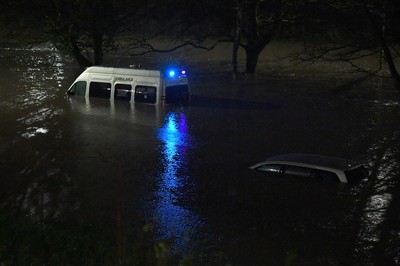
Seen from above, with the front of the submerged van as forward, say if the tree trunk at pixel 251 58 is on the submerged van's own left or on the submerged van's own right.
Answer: on the submerged van's own right

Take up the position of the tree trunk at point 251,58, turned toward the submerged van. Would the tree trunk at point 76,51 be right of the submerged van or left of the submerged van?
right

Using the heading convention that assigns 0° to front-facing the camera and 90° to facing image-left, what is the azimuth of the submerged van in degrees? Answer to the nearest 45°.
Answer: approximately 135°

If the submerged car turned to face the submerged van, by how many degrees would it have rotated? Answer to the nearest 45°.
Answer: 0° — it already faces it

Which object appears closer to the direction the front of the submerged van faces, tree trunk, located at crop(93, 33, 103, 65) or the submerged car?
the tree trunk

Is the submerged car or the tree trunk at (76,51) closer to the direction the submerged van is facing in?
the tree trunk

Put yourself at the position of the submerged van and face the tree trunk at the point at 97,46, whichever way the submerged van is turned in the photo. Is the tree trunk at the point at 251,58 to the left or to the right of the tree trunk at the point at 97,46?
right

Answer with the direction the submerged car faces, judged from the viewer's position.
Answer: facing away from the viewer and to the left of the viewer
